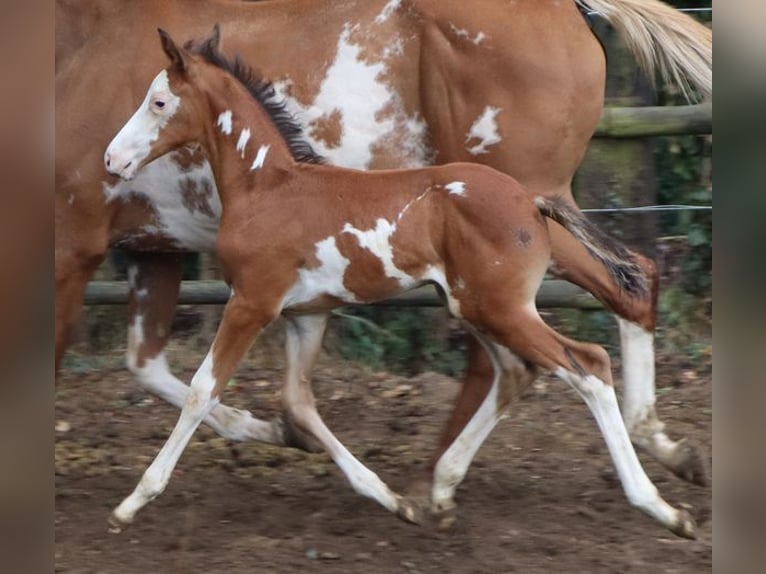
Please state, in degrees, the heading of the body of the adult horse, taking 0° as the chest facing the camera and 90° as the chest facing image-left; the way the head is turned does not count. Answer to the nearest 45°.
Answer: approximately 90°

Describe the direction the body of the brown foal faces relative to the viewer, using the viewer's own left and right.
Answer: facing to the left of the viewer

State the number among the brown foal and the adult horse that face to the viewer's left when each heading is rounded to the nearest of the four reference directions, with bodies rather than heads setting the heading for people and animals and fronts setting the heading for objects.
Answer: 2

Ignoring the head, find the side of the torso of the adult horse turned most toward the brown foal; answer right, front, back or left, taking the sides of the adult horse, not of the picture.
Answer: left

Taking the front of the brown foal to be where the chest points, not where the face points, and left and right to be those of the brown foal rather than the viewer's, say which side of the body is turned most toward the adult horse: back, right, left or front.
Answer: right
